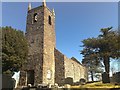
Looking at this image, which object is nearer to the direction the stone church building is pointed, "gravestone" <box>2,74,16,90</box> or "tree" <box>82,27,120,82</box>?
the gravestone

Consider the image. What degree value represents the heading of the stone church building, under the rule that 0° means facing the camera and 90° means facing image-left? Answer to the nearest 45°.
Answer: approximately 45°

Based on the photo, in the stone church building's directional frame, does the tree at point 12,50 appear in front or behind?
in front

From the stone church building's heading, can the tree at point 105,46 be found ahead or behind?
behind

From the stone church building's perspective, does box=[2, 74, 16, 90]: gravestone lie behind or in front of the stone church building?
in front
